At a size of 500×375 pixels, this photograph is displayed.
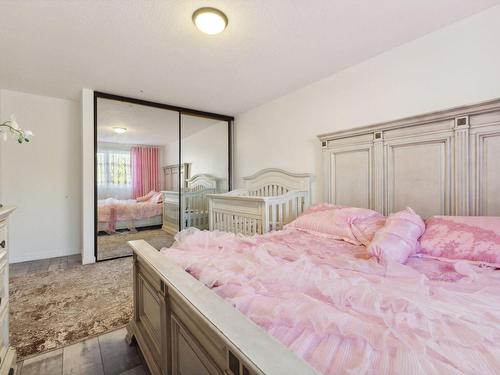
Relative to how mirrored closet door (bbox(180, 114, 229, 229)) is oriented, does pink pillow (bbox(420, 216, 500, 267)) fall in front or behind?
in front

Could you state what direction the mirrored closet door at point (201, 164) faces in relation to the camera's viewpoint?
facing the viewer and to the right of the viewer

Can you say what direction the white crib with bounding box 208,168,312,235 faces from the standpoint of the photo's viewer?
facing the viewer and to the left of the viewer

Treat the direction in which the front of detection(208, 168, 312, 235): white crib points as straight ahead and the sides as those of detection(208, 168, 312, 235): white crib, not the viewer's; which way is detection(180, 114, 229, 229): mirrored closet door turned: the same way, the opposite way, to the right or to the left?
to the left

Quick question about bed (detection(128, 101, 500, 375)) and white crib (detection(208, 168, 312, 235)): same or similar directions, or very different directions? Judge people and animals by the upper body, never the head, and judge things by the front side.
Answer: same or similar directions

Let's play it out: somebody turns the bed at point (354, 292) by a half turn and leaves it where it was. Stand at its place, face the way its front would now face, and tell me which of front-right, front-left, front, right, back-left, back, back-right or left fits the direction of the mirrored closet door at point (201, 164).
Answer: left

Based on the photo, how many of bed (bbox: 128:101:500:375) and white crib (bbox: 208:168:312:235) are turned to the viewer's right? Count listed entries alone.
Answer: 0

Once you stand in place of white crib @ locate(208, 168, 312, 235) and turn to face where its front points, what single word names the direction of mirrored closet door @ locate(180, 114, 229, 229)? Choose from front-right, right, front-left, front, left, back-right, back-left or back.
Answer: right

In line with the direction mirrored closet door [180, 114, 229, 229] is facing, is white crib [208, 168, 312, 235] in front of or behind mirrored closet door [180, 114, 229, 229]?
in front
